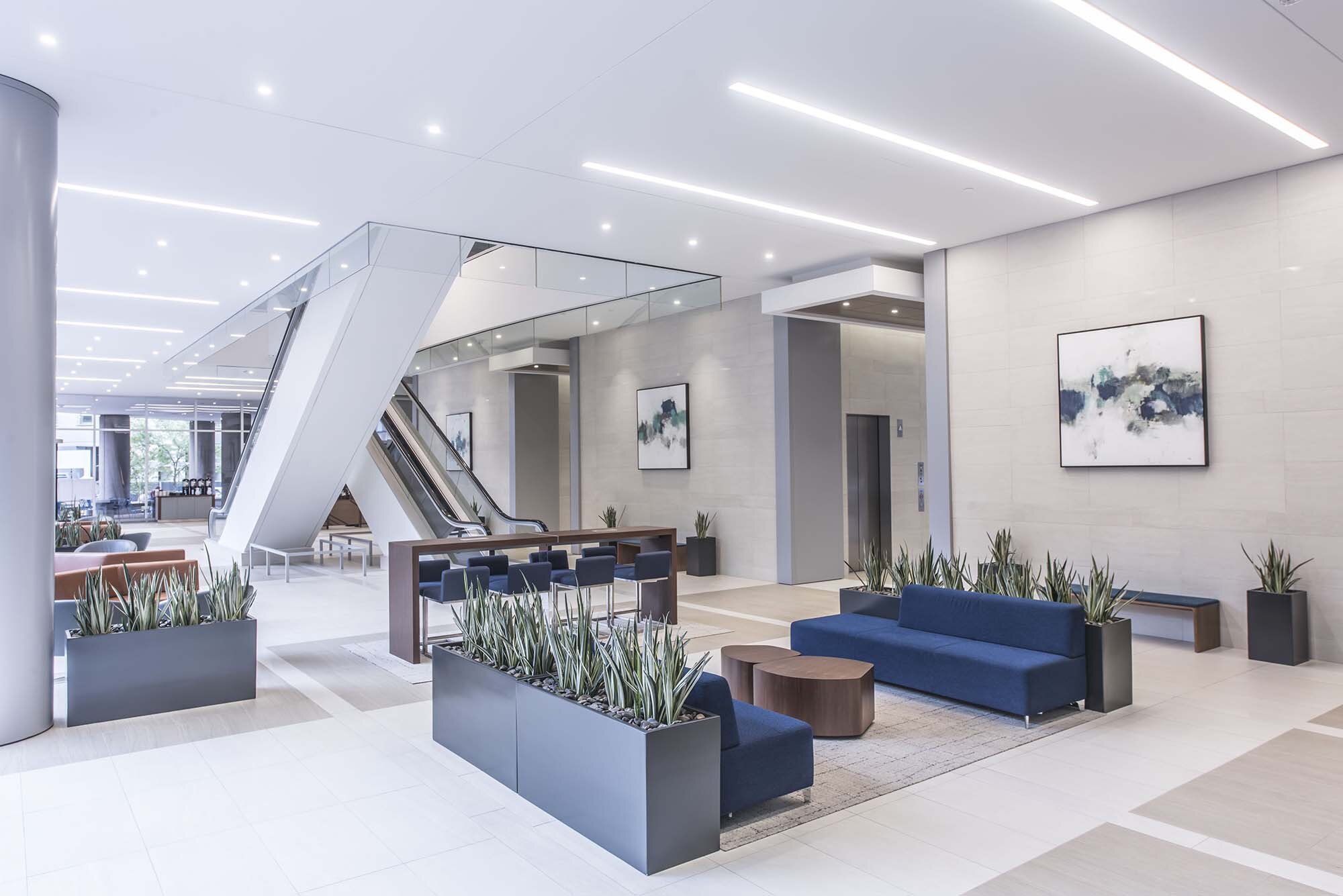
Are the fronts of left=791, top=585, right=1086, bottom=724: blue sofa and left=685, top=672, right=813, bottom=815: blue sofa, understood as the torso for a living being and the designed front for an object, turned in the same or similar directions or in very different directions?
very different directions

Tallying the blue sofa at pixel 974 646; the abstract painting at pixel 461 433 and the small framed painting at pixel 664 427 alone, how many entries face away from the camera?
0

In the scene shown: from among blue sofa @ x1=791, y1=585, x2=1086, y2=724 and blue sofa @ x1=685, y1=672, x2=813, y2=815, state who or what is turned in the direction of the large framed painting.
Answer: blue sofa @ x1=685, y1=672, x2=813, y2=815

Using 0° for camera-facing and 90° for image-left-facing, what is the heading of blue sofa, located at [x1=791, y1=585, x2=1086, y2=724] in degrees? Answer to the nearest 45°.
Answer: approximately 45°

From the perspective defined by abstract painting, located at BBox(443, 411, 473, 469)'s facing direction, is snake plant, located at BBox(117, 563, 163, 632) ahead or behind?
ahead

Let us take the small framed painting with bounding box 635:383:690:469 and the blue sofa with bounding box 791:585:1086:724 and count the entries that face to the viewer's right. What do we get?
0

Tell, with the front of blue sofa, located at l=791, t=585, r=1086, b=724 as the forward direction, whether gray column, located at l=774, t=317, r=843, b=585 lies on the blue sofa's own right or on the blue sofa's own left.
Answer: on the blue sofa's own right

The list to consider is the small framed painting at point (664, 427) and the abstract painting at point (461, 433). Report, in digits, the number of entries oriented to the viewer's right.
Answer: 0

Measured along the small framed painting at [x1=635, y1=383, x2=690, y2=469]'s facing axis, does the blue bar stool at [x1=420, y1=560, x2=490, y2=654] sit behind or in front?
in front

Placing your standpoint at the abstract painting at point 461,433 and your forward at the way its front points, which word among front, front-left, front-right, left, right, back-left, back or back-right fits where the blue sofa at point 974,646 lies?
front-left

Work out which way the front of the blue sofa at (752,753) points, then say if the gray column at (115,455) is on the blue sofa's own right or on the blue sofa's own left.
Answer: on the blue sofa's own left

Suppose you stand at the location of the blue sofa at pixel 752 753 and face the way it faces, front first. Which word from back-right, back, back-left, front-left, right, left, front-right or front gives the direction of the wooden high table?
left

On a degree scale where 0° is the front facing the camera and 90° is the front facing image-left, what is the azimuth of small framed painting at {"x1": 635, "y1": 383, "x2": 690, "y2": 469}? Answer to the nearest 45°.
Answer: approximately 45°

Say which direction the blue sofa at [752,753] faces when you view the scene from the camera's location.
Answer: facing away from the viewer and to the right of the viewer
